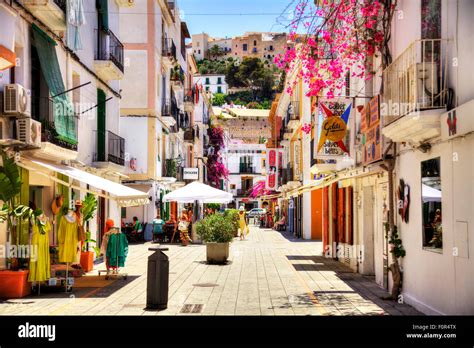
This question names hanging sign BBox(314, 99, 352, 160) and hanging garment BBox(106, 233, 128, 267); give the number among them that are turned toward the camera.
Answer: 2

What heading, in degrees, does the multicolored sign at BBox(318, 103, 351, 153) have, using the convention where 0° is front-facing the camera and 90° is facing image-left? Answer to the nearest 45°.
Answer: approximately 0°

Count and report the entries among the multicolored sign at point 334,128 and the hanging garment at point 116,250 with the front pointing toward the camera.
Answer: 2

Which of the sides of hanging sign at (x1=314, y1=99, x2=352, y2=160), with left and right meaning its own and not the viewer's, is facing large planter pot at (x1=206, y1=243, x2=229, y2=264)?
right

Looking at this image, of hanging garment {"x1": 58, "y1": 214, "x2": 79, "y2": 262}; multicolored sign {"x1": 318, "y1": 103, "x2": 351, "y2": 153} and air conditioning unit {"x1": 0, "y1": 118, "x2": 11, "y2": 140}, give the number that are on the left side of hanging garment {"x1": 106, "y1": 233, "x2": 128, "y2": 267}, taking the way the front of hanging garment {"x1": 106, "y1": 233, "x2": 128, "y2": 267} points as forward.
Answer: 1

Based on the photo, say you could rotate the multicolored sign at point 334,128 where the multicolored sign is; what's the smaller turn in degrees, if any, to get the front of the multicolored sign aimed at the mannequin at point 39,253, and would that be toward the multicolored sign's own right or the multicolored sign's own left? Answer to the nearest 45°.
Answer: approximately 45° to the multicolored sign's own right

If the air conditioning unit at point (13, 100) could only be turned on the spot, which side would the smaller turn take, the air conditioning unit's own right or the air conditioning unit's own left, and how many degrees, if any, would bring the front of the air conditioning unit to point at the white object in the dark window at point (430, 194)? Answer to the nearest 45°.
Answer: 0° — it already faces it

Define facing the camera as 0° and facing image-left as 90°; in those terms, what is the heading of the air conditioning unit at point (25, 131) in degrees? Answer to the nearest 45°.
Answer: approximately 315°

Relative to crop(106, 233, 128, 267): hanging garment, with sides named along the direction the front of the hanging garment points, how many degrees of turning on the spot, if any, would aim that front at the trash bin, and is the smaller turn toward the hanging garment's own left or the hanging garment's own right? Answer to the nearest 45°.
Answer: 0° — it already faces it

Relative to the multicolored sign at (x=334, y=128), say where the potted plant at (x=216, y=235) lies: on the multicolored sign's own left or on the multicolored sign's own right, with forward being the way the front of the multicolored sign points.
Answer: on the multicolored sign's own right
